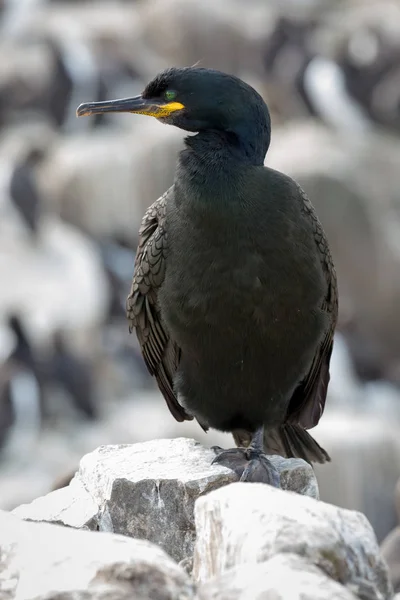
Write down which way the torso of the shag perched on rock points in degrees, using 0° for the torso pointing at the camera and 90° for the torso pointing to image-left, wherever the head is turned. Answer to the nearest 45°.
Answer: approximately 0°

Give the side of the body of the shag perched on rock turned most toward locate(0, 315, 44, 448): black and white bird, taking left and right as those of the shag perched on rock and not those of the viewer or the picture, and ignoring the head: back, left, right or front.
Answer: back

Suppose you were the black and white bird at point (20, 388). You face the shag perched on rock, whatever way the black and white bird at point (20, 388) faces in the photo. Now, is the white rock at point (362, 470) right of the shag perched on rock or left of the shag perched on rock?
left

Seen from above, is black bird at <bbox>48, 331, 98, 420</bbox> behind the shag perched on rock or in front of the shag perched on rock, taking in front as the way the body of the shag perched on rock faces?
behind
